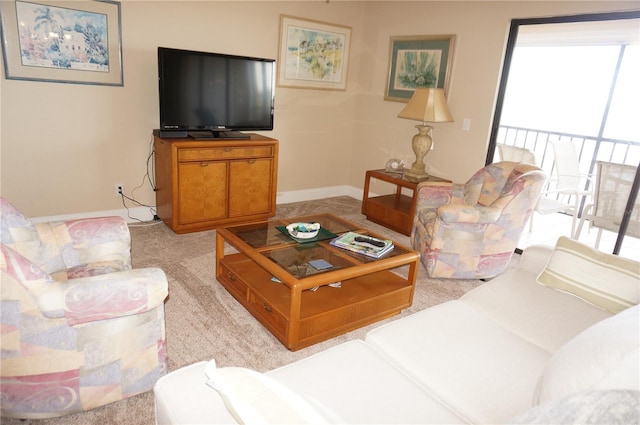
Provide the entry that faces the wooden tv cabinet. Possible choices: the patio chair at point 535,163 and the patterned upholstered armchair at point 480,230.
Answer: the patterned upholstered armchair

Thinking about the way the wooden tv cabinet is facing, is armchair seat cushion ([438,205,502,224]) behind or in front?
in front

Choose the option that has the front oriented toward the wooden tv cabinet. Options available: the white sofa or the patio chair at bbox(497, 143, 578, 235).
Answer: the white sofa

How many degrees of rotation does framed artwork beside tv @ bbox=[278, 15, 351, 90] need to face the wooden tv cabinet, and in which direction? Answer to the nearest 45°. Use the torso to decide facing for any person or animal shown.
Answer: approximately 90° to its right

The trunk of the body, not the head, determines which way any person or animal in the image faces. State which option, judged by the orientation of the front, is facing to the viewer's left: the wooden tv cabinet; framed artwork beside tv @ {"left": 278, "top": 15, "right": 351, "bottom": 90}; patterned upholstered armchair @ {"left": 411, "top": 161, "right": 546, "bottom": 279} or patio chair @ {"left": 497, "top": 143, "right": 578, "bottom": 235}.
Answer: the patterned upholstered armchair

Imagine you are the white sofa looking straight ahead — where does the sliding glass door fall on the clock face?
The sliding glass door is roughly at 2 o'clock from the white sofa.

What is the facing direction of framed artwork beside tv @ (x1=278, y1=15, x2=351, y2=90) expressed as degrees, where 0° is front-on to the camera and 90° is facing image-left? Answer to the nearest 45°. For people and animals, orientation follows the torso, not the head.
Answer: approximately 315°

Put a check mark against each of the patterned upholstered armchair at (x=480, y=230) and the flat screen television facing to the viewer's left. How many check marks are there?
1

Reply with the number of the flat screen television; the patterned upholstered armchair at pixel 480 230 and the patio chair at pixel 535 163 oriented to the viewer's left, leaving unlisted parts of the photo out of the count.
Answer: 1

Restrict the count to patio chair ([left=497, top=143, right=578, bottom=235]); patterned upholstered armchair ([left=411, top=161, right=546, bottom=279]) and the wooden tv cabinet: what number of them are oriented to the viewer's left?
1

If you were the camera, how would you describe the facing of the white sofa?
facing away from the viewer and to the left of the viewer

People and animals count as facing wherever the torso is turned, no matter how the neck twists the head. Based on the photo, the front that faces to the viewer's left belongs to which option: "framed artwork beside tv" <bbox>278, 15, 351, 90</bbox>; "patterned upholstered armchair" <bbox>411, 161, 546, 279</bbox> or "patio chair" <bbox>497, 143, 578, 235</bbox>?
the patterned upholstered armchair

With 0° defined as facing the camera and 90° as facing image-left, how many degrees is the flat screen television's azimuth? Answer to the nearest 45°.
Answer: approximately 315°

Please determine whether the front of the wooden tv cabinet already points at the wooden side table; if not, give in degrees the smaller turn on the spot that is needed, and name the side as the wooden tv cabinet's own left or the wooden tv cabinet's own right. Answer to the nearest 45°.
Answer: approximately 45° to the wooden tv cabinet's own left

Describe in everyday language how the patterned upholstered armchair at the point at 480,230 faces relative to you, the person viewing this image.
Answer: facing to the left of the viewer

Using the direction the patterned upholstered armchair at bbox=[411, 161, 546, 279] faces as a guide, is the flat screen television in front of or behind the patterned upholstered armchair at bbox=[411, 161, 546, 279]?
in front
